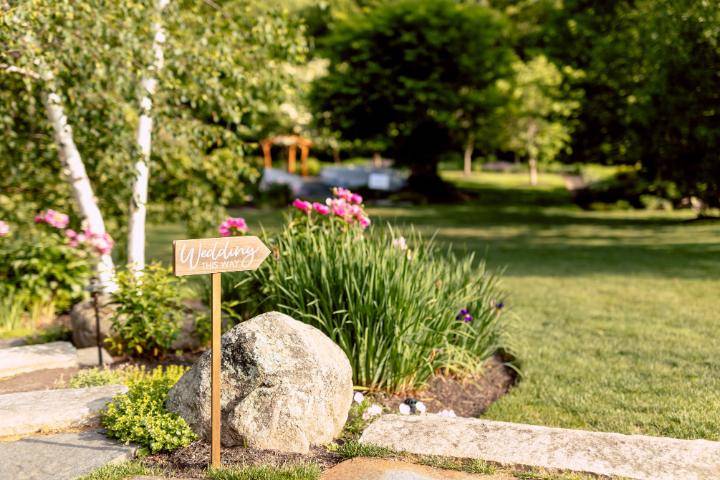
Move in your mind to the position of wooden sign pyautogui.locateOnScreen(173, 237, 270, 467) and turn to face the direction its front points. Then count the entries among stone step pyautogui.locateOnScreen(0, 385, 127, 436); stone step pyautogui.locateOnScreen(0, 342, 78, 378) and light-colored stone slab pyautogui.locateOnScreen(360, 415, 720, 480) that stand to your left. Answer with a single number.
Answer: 1

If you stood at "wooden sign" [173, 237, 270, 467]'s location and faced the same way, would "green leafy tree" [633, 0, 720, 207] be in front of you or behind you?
behind

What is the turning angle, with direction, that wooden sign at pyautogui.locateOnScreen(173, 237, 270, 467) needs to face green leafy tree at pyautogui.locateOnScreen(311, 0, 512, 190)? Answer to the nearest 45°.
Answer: approximately 180°

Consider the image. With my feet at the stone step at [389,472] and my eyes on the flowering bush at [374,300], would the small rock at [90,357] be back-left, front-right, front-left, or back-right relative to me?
front-left

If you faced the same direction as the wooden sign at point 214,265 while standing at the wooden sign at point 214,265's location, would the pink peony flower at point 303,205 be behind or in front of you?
behind

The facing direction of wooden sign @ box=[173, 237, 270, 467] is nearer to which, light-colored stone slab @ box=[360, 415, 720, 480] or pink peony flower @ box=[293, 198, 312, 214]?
the light-colored stone slab

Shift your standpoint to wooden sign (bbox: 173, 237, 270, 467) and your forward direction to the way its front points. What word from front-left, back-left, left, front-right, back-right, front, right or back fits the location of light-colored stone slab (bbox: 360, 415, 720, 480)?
left

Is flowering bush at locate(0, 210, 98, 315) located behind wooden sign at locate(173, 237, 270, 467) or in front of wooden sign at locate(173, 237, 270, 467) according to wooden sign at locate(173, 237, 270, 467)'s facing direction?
behind

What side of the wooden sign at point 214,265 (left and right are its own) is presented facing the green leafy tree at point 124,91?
back

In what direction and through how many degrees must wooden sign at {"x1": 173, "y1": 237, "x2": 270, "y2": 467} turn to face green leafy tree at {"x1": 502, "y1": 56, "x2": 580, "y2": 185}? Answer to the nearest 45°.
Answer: approximately 135° to its left

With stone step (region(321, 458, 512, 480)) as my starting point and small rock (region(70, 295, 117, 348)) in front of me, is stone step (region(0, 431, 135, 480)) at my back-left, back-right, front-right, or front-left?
front-left

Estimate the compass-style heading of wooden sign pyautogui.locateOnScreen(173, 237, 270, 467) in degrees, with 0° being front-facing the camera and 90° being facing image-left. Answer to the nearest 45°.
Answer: approximately 0°
